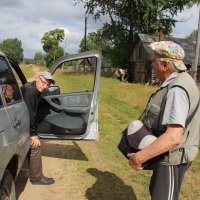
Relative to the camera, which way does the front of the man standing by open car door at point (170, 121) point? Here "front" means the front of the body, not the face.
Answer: to the viewer's left

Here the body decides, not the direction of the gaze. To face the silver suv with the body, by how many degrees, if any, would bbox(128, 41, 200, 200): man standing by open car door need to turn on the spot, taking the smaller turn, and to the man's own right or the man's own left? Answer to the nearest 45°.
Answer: approximately 45° to the man's own right

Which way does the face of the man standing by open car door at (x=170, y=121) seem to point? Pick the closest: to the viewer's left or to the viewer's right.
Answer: to the viewer's left
